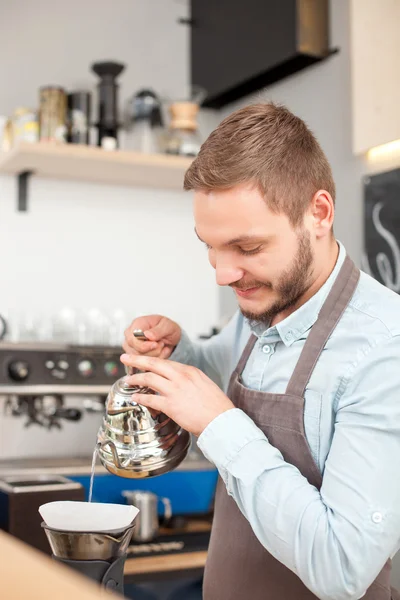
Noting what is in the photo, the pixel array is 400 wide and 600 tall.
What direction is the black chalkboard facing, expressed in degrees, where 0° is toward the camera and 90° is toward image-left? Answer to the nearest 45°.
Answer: approximately 45°

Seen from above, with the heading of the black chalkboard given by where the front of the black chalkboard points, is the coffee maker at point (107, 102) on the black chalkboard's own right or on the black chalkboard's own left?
on the black chalkboard's own right

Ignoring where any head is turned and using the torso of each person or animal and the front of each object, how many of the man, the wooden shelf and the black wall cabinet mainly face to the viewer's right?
0

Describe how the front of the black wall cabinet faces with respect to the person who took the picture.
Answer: facing the viewer and to the left of the viewer

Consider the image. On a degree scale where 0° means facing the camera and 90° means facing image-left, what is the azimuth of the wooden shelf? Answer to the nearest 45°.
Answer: approximately 0°

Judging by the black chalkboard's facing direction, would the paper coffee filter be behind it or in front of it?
in front

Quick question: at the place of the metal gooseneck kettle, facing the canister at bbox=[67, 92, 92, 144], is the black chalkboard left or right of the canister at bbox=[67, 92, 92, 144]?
right

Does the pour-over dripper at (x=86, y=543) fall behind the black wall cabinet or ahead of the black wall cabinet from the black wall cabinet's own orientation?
ahead

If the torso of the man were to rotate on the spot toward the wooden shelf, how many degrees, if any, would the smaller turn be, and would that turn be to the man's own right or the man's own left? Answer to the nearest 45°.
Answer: approximately 90° to the man's own right

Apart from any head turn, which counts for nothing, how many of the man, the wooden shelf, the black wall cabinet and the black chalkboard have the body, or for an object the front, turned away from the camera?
0

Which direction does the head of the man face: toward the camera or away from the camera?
toward the camera
